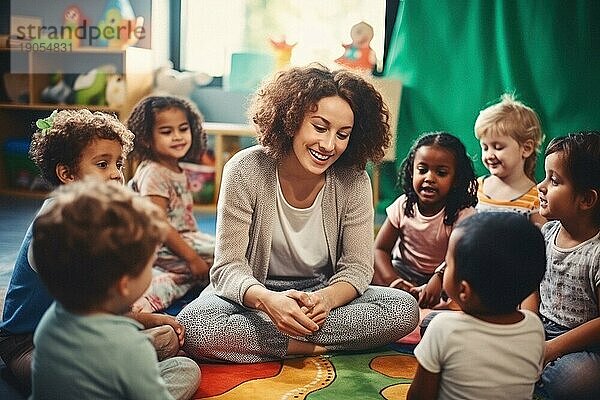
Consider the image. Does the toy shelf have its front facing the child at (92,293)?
yes

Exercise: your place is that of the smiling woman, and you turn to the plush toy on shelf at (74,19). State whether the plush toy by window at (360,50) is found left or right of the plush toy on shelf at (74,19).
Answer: right

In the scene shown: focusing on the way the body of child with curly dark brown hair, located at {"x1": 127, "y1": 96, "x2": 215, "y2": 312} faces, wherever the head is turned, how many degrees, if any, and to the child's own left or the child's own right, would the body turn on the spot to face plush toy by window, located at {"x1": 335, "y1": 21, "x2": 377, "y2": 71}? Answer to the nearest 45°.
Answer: approximately 90° to the child's own left

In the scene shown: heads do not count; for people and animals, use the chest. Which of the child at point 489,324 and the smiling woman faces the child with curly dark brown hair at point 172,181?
the child

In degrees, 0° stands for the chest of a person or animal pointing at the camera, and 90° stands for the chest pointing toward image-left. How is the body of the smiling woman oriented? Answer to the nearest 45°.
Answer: approximately 0°

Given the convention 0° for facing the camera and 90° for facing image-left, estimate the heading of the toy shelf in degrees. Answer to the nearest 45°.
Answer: approximately 0°

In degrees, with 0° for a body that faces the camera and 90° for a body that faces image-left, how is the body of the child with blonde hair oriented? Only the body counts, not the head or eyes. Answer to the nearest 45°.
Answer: approximately 45°

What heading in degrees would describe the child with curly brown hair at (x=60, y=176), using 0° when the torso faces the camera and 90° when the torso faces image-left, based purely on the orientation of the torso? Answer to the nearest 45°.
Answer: approximately 270°

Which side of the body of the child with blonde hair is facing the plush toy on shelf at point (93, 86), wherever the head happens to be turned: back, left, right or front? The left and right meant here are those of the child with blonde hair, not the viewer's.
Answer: right
